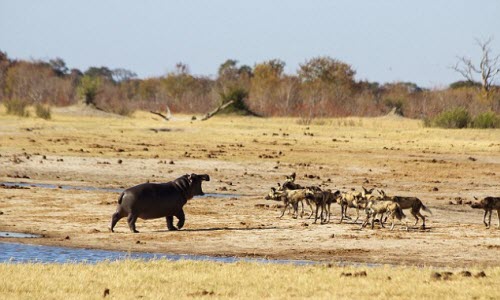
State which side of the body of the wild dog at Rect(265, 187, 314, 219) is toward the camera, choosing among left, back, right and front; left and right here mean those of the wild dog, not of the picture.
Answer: left

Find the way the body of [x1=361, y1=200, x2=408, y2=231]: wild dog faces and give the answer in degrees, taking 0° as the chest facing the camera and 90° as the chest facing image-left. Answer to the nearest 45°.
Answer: approximately 90°

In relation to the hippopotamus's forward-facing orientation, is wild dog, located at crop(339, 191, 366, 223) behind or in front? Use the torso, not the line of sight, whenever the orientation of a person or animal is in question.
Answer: in front

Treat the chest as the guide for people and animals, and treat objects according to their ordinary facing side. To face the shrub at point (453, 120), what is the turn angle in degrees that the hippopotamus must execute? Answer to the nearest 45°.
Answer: approximately 45° to its left

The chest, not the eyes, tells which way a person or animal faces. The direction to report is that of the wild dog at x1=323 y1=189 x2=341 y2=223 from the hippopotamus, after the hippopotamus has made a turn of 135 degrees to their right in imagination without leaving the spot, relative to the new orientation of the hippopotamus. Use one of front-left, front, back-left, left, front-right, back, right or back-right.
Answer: back-left

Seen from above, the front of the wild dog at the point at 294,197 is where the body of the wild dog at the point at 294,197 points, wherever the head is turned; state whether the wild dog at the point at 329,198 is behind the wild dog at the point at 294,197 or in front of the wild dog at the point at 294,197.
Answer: behind

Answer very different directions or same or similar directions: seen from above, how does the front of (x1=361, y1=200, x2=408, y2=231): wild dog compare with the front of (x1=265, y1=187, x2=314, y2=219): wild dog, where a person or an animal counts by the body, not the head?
same or similar directions

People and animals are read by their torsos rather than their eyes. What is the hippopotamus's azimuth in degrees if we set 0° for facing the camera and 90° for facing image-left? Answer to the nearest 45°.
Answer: approximately 270°

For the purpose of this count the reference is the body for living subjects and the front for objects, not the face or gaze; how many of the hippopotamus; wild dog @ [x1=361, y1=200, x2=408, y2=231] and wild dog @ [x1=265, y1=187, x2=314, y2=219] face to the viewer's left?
2

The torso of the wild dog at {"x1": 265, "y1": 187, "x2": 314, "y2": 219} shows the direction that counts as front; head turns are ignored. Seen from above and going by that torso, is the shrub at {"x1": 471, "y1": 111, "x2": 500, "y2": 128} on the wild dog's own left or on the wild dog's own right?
on the wild dog's own right

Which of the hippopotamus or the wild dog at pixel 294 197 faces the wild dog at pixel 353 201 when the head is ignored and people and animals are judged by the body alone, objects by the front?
the hippopotamus

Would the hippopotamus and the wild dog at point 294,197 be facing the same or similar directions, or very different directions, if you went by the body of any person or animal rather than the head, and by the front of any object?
very different directions
